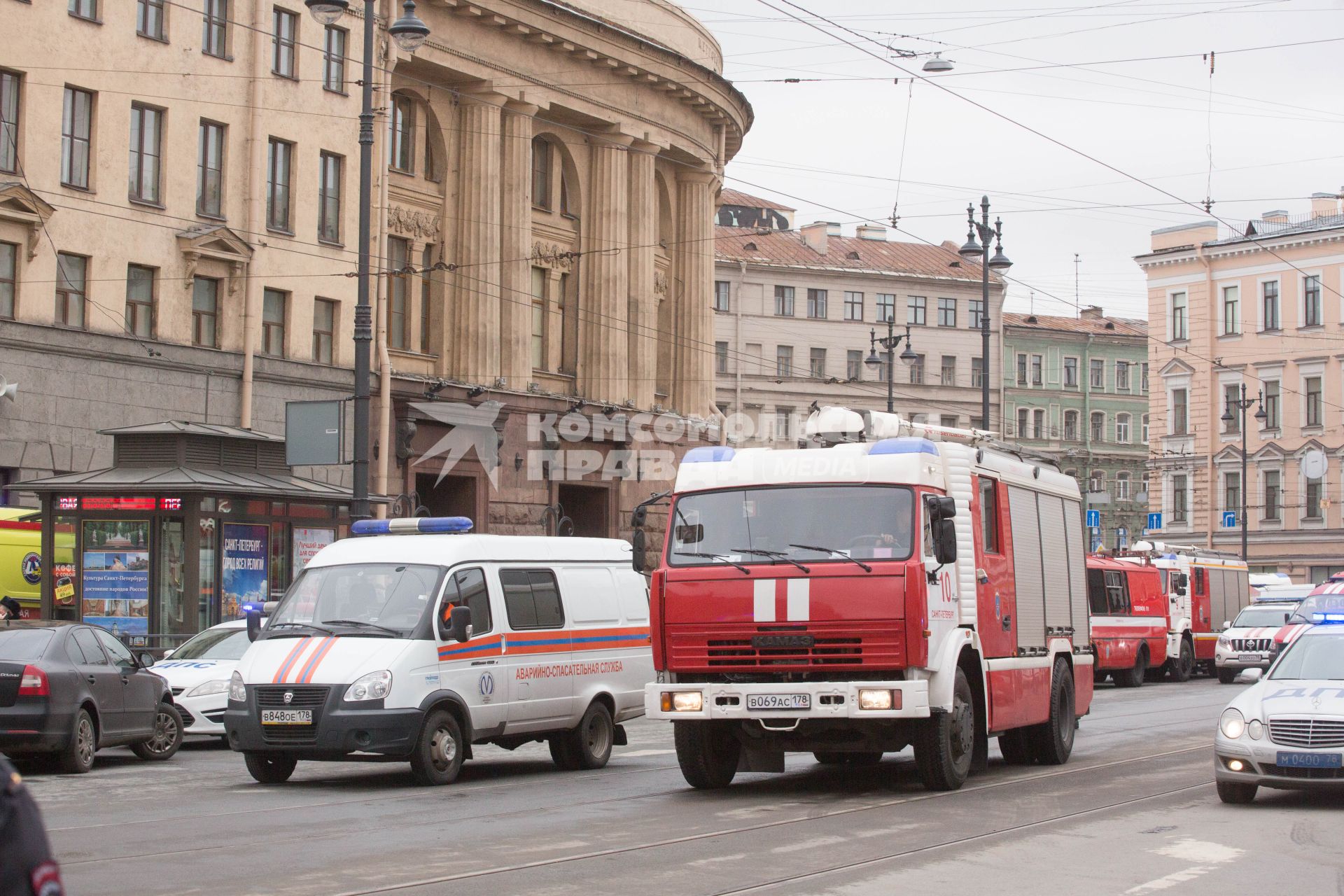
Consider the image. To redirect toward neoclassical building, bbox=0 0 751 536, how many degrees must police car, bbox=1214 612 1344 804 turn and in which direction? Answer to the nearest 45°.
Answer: approximately 90° to its right

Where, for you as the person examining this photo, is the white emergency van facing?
facing the viewer and to the left of the viewer

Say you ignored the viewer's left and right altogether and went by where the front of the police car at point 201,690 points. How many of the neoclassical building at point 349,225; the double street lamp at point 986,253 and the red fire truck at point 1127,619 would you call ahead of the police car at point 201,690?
0

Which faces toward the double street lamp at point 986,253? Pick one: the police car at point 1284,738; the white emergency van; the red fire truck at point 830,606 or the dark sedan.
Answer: the dark sedan

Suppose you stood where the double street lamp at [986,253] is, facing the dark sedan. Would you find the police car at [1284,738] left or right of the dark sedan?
left

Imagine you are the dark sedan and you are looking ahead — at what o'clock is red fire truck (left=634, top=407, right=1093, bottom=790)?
The red fire truck is roughly at 3 o'clock from the dark sedan.

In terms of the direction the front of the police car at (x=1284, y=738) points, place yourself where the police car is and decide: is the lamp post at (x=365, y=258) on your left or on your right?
on your right

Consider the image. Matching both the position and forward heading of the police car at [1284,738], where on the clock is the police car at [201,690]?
the police car at [201,690] is roughly at 2 o'clock from the police car at [1284,738].

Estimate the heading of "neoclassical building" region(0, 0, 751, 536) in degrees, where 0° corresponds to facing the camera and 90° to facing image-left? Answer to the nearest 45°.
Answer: approximately 315°

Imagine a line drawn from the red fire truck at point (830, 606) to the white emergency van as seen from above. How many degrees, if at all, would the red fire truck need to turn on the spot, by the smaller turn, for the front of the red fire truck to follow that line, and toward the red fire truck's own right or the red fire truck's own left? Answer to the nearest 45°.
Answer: approximately 90° to the red fire truck's own right

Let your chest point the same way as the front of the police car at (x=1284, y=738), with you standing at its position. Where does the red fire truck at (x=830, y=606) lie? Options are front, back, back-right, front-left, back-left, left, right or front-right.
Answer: front-right

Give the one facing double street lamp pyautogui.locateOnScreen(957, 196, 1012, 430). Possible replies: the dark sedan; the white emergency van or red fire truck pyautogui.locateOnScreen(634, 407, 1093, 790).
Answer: the dark sedan

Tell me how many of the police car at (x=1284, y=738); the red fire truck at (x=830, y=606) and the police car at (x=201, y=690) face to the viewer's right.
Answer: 0

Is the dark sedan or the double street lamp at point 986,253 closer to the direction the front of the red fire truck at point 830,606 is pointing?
the dark sedan

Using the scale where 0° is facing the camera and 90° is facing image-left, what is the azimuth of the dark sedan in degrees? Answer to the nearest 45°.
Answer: approximately 225°

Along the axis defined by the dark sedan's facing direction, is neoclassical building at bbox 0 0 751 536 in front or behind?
in front

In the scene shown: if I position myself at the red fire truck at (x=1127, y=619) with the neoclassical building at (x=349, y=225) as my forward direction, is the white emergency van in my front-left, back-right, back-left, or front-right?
front-left

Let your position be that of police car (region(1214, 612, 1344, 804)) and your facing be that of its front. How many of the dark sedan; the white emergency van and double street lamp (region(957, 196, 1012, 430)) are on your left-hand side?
0

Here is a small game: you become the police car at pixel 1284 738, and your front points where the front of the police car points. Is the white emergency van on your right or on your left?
on your right
